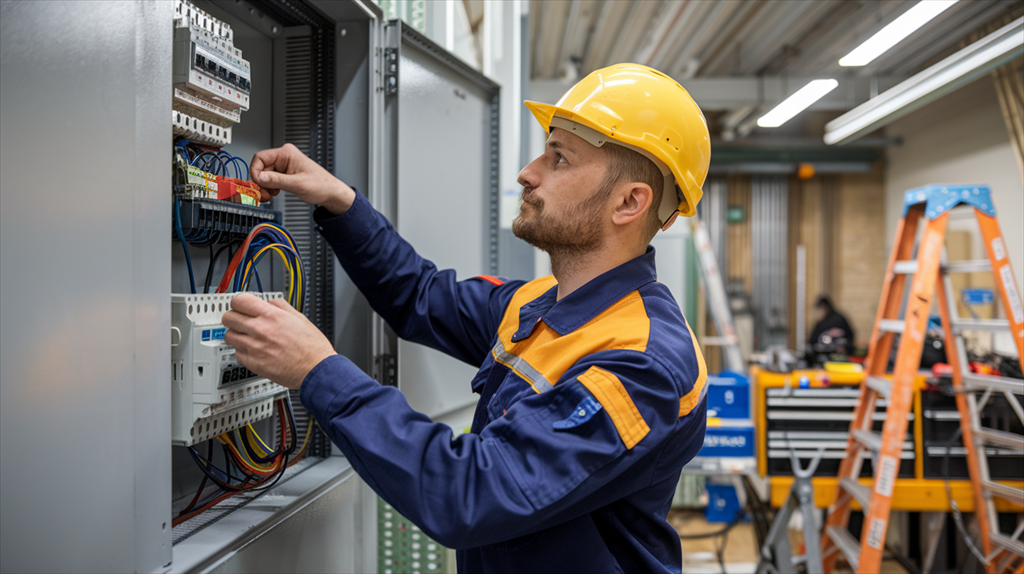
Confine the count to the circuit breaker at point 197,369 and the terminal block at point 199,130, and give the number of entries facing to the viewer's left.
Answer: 0

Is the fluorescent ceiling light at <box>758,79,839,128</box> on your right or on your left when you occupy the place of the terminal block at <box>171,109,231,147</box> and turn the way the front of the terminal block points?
on your left

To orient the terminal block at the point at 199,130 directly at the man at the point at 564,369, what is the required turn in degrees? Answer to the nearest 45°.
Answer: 0° — it already faces them

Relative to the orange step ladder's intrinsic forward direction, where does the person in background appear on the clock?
The person in background is roughly at 4 o'clock from the orange step ladder.

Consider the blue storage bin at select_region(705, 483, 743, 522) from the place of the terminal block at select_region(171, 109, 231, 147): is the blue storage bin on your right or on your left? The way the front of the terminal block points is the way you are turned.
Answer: on your left

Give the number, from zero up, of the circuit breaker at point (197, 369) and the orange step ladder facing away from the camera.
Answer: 0

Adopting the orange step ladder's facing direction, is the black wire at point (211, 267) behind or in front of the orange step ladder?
in front

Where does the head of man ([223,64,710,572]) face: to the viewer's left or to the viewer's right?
to the viewer's left

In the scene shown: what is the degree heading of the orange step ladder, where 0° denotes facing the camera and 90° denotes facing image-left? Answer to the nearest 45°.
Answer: approximately 45°

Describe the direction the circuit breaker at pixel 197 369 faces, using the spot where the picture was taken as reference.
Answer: facing the viewer and to the right of the viewer
